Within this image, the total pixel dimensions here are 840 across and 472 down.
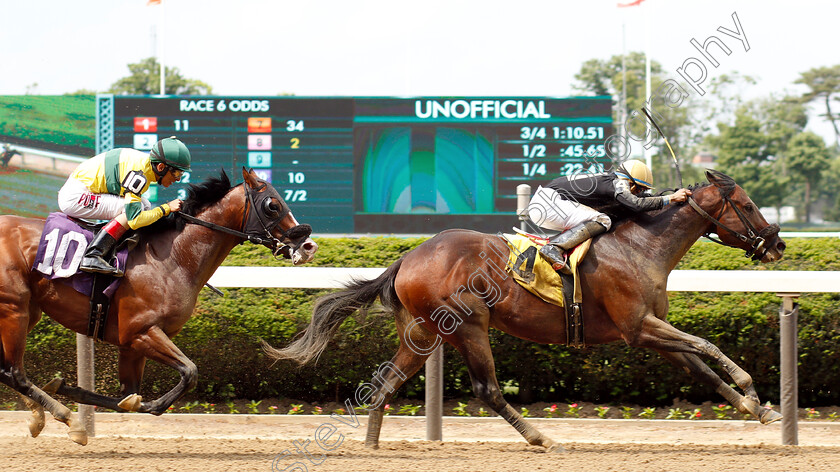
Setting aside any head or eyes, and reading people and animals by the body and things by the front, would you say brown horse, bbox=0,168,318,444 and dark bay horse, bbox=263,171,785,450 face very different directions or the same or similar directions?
same or similar directions

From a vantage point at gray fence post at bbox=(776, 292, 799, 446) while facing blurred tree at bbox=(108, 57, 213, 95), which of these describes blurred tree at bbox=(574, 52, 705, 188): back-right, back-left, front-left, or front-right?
front-right

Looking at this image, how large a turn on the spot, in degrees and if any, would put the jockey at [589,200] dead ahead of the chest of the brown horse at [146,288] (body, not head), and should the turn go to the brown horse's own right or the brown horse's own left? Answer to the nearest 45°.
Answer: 0° — it already faces them

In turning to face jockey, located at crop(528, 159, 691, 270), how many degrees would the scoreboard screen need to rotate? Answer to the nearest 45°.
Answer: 0° — it already faces them

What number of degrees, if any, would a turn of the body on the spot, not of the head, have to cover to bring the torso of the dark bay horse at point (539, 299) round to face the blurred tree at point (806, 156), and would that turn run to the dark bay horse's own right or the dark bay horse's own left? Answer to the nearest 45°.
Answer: approximately 90° to the dark bay horse's own left

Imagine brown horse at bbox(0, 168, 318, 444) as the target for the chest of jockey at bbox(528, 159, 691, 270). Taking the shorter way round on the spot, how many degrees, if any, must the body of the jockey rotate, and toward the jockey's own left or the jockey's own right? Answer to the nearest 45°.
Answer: approximately 180°

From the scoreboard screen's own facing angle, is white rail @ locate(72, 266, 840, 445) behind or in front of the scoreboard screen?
in front

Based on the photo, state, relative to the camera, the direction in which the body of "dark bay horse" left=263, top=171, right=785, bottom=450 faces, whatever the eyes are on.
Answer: to the viewer's right

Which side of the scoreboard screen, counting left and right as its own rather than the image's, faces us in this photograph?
front

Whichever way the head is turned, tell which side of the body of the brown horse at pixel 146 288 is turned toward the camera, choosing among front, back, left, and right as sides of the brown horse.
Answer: right

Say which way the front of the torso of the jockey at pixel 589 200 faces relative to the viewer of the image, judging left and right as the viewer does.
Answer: facing to the right of the viewer

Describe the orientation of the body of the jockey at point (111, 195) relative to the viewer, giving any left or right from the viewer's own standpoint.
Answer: facing to the right of the viewer

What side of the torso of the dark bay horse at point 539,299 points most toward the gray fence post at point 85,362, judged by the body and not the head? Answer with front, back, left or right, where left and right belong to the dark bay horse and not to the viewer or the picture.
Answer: back
